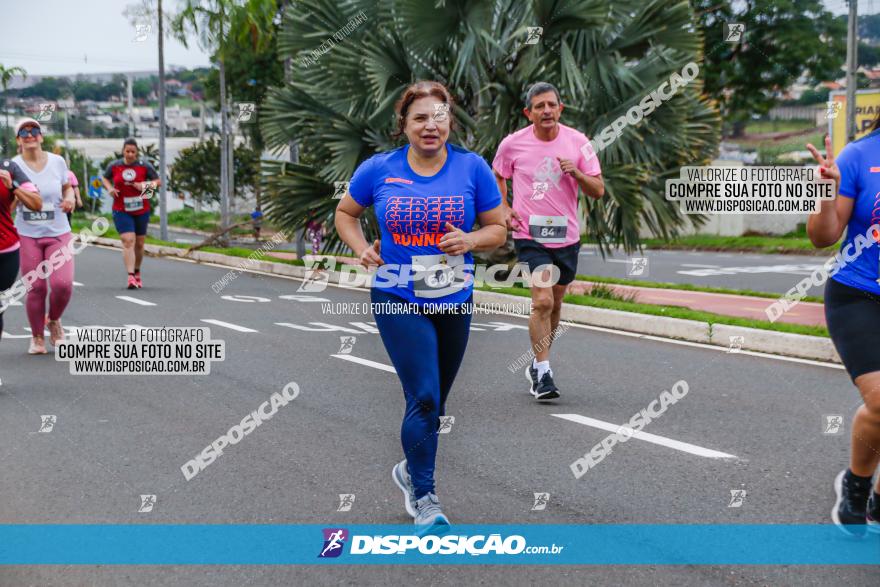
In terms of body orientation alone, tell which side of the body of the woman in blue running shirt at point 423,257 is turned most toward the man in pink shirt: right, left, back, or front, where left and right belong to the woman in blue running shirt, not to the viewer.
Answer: back

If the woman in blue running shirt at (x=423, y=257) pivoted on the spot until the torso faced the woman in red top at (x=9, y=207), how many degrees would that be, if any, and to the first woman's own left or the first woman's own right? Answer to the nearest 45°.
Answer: approximately 135° to the first woman's own right

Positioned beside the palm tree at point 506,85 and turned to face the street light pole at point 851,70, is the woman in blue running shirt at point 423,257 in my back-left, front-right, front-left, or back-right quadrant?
back-right

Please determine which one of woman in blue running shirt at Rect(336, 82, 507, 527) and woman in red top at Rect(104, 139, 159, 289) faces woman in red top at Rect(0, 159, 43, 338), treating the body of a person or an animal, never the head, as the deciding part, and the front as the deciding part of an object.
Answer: woman in red top at Rect(104, 139, 159, 289)

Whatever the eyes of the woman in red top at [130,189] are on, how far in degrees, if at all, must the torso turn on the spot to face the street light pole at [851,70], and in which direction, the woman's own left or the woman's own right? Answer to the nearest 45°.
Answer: approximately 90° to the woman's own left

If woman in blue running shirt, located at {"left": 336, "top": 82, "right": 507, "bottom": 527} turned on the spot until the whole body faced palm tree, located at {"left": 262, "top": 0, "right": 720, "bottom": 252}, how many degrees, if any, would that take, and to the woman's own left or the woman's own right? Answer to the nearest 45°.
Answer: approximately 180°

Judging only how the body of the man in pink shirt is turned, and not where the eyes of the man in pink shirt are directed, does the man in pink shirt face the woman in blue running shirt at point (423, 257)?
yes

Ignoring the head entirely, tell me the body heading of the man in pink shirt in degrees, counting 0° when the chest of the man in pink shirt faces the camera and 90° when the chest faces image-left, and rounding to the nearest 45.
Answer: approximately 0°

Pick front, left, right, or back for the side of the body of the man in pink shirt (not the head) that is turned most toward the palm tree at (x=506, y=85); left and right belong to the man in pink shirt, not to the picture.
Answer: back

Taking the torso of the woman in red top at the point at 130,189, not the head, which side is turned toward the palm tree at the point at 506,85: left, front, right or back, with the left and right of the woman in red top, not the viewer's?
left
